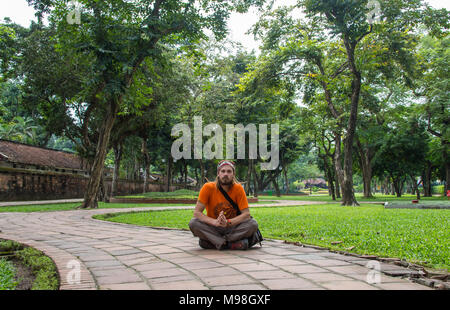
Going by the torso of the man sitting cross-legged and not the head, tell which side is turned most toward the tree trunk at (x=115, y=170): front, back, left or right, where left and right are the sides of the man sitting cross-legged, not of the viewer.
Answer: back

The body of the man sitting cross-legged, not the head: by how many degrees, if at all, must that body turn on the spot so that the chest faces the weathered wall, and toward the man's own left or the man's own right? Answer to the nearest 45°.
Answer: approximately 135° to the man's own right

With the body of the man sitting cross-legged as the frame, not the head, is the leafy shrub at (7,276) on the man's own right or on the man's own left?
on the man's own right

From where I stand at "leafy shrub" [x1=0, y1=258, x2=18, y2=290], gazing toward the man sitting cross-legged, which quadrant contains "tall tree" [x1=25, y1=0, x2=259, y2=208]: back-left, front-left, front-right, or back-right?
front-left

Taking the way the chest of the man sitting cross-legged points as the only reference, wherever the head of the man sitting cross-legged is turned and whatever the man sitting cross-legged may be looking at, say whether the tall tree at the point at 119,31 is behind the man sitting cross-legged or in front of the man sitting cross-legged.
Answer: behind

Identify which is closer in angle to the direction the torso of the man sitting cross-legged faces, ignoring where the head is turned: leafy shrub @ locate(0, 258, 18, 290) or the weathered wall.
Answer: the leafy shrub

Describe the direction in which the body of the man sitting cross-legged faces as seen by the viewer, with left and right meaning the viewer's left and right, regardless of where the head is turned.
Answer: facing the viewer

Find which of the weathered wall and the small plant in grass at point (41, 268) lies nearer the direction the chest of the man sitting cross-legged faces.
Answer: the small plant in grass

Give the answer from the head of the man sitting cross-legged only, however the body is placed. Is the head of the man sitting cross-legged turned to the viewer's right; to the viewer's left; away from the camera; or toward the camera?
toward the camera

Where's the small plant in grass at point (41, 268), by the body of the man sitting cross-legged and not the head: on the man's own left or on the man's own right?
on the man's own right
